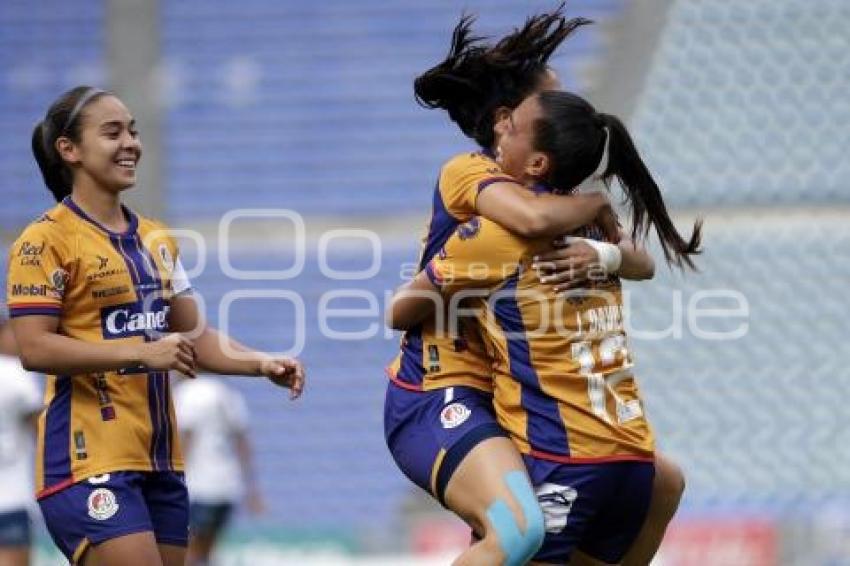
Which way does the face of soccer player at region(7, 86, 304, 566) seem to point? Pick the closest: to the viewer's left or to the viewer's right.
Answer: to the viewer's right

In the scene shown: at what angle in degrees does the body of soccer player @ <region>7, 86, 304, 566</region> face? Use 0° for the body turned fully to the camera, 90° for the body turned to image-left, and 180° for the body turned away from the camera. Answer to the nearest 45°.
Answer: approximately 315°

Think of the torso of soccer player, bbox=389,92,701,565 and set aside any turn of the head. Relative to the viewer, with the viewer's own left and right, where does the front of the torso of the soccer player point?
facing away from the viewer and to the left of the viewer

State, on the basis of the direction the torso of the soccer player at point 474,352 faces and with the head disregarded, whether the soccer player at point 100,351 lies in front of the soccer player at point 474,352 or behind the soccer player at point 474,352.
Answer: behind

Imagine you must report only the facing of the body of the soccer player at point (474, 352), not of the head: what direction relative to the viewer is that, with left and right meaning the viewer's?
facing to the right of the viewer

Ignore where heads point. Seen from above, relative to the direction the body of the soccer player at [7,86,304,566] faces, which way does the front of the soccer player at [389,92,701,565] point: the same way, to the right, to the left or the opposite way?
the opposite way

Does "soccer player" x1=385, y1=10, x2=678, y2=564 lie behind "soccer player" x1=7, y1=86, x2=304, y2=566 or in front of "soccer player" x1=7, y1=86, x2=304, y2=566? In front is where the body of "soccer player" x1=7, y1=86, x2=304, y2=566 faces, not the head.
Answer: in front

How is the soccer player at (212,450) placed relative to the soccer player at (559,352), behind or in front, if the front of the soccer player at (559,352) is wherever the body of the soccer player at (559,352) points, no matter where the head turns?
in front

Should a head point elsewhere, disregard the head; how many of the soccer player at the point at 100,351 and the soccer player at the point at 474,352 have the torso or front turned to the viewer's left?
0

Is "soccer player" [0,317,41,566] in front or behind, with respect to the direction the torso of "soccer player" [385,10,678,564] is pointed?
behind

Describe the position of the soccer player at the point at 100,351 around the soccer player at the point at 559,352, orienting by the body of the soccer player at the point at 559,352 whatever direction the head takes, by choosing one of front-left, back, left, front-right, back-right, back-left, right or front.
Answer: front-left

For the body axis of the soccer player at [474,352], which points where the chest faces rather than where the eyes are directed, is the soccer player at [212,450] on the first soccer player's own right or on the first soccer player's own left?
on the first soccer player's own left

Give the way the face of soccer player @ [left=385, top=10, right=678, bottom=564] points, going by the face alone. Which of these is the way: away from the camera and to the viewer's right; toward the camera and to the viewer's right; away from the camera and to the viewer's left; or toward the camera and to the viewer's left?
away from the camera and to the viewer's right

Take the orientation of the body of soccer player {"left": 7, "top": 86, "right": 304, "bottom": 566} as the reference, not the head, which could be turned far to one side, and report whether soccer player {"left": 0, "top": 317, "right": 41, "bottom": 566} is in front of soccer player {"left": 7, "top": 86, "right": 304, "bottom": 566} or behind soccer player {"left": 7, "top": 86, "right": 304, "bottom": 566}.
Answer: behind
